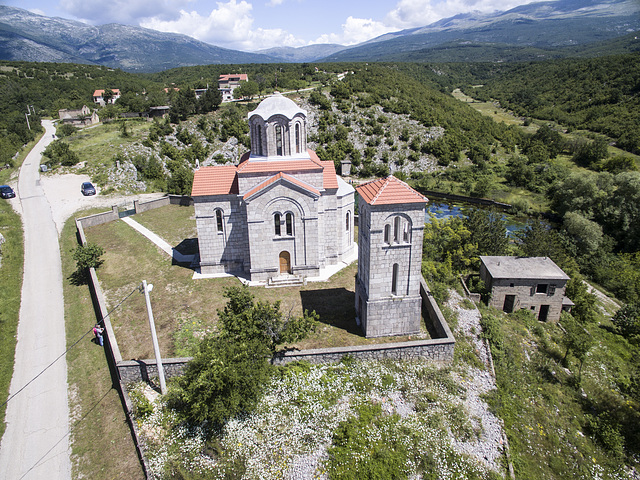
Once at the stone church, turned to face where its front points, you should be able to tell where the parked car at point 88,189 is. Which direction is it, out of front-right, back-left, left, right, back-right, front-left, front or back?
back-right

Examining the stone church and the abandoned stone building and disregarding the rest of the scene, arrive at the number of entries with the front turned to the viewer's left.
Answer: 1

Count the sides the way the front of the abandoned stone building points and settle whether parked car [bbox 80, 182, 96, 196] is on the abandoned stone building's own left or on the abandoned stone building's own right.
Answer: on the abandoned stone building's own right

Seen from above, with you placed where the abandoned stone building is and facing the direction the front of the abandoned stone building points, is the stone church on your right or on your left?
on your right

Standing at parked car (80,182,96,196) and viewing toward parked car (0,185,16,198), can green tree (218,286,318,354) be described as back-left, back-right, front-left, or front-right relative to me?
back-left

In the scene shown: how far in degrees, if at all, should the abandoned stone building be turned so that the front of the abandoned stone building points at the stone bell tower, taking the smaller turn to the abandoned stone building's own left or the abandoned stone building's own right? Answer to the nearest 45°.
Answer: approximately 45° to the abandoned stone building's own right
